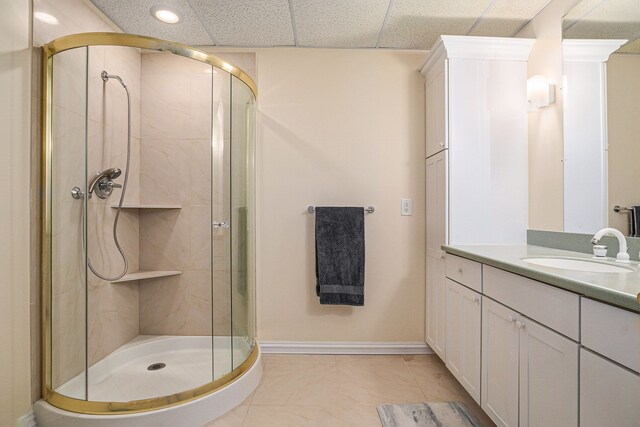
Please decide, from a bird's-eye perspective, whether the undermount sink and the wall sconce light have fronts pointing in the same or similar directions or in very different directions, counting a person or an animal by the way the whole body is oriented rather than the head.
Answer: same or similar directions

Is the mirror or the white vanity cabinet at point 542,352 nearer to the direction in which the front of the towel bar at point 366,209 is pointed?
the white vanity cabinet

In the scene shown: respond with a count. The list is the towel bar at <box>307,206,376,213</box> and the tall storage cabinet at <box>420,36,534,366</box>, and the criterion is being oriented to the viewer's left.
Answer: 1

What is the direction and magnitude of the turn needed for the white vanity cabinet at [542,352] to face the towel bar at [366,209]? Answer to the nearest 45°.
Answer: approximately 90° to its right

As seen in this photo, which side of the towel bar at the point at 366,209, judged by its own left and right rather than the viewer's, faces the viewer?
front

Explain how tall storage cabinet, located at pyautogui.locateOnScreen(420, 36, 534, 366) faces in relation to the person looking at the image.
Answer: facing to the left of the viewer

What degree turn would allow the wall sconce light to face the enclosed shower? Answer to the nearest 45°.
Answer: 0° — it already faces it

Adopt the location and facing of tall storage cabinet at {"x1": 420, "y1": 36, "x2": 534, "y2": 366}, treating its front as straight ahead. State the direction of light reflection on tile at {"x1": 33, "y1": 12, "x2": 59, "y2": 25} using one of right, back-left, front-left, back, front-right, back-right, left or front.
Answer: front-left

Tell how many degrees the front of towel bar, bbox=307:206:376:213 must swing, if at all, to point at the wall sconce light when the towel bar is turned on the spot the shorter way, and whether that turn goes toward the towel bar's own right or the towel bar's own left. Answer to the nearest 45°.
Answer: approximately 90° to the towel bar's own left

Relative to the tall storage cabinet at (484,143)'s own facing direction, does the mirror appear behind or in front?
behind

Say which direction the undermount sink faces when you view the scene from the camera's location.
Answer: facing the viewer and to the left of the viewer

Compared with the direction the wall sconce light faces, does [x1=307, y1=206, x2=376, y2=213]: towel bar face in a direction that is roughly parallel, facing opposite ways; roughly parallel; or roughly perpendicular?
roughly perpendicular

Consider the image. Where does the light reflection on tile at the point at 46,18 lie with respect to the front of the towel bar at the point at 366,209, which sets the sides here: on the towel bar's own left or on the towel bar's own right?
on the towel bar's own right

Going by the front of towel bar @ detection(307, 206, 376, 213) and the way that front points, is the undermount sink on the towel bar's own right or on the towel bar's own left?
on the towel bar's own left
